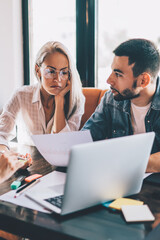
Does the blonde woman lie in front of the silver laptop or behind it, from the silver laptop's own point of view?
in front
